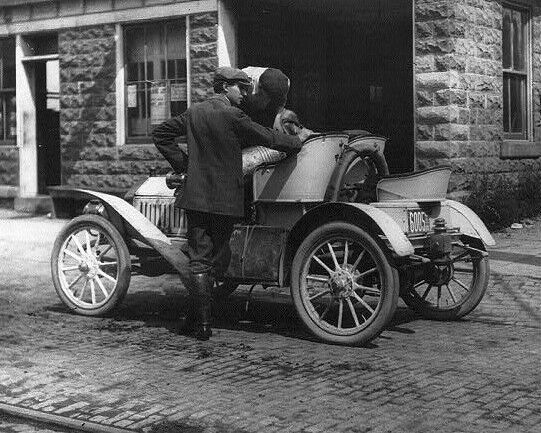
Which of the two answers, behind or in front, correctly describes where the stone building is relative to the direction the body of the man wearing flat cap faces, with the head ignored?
in front

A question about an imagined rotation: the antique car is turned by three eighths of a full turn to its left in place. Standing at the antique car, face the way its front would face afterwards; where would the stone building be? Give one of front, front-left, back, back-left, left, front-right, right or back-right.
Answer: back

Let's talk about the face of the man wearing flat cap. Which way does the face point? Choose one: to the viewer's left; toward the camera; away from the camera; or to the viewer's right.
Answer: to the viewer's right

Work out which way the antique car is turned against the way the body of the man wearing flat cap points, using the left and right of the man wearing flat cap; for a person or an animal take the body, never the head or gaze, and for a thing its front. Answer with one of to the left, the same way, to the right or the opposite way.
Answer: to the left

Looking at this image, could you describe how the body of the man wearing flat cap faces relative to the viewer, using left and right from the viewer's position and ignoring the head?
facing away from the viewer and to the right of the viewer

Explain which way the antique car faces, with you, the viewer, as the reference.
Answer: facing away from the viewer and to the left of the viewer
